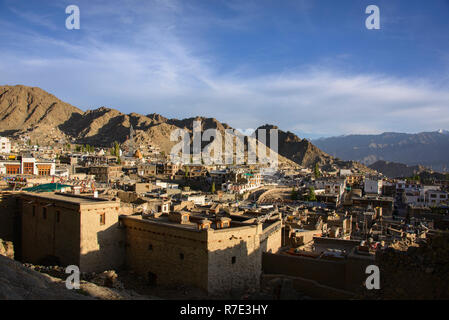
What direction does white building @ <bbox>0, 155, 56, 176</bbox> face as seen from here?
toward the camera

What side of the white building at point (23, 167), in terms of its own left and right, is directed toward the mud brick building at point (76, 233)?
front

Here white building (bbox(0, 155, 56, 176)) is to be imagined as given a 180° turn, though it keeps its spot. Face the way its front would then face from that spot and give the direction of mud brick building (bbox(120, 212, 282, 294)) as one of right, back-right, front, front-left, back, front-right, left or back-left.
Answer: back
